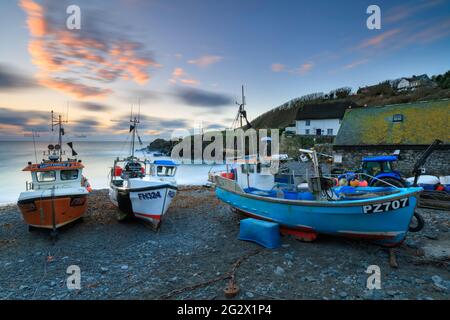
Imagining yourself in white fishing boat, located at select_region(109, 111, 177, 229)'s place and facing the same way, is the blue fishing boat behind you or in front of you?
in front

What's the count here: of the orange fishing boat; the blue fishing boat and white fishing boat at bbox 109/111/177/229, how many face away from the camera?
0

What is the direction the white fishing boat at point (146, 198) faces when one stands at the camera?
facing the viewer and to the right of the viewer

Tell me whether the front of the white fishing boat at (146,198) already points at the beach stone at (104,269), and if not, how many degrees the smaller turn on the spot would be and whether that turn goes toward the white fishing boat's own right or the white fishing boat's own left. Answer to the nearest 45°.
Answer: approximately 45° to the white fishing boat's own right

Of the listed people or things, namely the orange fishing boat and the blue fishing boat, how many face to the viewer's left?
0

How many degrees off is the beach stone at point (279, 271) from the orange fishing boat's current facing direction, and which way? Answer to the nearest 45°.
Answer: approximately 45° to its left

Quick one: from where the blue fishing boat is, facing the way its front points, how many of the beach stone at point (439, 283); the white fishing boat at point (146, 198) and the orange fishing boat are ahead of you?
1

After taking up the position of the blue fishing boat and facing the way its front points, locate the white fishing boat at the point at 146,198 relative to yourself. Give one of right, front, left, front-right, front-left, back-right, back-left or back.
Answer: back-right

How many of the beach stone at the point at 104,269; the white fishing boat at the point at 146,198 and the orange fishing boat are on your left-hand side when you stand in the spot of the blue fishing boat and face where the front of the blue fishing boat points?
0

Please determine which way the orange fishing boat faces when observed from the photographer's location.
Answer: facing the viewer

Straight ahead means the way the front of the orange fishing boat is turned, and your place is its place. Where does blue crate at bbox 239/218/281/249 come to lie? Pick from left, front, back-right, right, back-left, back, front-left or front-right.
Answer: front-left

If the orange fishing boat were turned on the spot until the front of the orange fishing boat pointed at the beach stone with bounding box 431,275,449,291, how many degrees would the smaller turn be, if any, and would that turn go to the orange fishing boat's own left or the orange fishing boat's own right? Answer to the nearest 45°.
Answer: approximately 45° to the orange fishing boat's own left

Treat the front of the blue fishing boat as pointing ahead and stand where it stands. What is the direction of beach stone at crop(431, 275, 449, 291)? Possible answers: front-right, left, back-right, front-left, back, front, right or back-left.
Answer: front
